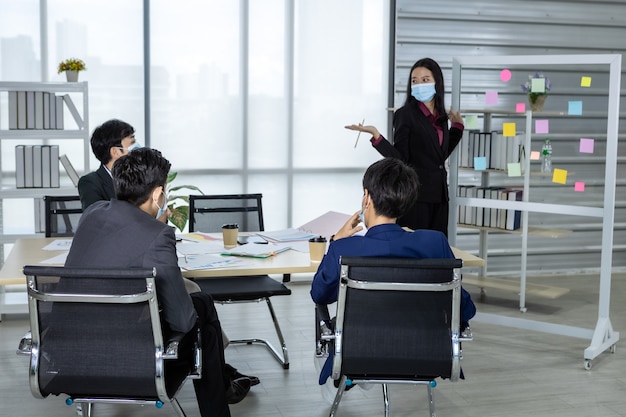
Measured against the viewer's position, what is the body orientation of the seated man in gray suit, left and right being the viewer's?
facing away from the viewer and to the right of the viewer

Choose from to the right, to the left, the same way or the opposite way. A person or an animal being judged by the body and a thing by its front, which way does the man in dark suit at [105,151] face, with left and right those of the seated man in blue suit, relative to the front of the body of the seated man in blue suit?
to the right

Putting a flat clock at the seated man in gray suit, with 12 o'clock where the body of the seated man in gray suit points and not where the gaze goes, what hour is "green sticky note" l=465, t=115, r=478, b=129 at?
The green sticky note is roughly at 12 o'clock from the seated man in gray suit.

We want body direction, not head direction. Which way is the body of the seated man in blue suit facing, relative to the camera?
away from the camera

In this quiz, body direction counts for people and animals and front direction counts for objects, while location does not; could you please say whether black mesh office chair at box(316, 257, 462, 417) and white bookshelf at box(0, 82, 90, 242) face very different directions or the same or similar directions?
very different directions

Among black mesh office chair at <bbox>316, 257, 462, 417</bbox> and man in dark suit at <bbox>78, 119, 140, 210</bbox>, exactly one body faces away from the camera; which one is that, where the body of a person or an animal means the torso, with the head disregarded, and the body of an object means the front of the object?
the black mesh office chair

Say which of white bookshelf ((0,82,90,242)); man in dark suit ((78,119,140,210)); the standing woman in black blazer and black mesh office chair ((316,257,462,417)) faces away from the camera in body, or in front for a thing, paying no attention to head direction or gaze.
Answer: the black mesh office chair

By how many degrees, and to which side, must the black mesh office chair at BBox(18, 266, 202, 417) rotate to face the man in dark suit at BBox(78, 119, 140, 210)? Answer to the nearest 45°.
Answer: approximately 45° to its left

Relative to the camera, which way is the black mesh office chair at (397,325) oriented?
away from the camera

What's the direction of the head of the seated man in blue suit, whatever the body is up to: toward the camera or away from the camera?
away from the camera

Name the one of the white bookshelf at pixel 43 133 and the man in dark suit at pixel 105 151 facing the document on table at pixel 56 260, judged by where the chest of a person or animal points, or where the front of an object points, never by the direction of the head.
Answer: the white bookshelf

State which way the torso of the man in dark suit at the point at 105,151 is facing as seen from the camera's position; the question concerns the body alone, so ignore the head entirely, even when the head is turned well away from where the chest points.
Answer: to the viewer's right
